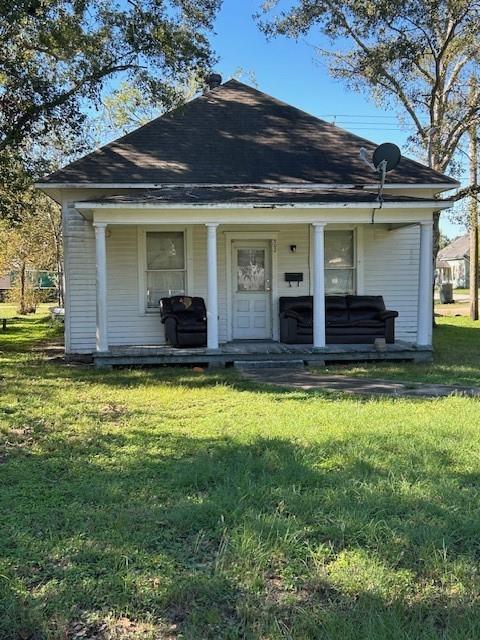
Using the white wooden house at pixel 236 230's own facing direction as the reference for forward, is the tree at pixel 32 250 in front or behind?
behind

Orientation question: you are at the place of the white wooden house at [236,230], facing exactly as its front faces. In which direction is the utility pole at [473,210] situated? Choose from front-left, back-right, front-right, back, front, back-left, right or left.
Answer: back-left

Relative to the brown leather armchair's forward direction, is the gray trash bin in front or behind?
behind

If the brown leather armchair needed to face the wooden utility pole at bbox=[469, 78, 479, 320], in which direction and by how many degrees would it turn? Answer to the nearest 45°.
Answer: approximately 135° to its left

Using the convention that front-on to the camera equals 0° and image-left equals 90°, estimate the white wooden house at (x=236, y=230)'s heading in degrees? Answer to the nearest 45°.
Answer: approximately 0°

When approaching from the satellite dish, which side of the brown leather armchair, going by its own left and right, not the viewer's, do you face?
left
